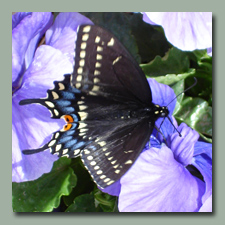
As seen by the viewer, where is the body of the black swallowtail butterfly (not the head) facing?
to the viewer's right
